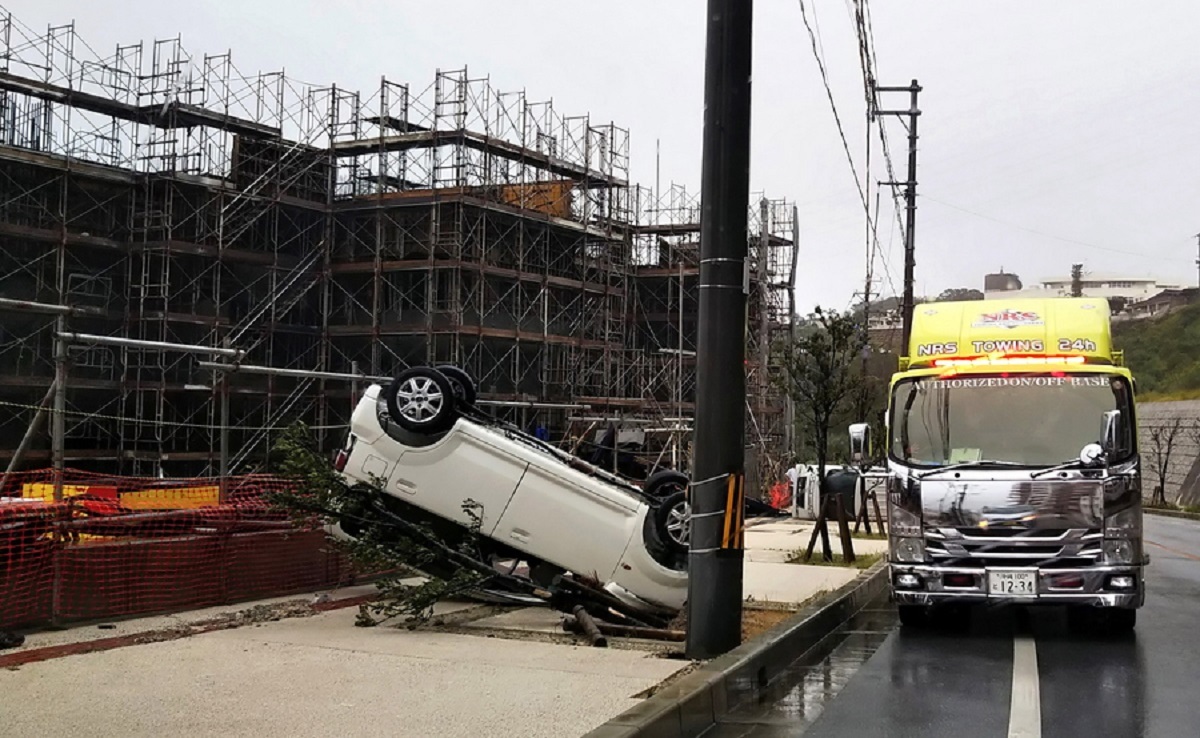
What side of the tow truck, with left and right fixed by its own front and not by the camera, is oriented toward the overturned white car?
right

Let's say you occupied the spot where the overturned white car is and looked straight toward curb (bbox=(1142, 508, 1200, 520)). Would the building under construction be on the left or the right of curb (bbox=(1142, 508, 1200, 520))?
left

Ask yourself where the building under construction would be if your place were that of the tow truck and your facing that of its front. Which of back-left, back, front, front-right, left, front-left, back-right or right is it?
back-right

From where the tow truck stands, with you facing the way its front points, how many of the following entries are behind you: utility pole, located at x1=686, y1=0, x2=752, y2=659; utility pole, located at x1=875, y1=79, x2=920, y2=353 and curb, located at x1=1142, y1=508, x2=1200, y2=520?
2

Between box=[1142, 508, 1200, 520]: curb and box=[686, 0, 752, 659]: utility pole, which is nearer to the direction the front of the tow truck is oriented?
the utility pole

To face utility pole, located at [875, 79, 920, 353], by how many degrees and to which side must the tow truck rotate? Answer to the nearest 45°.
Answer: approximately 180°

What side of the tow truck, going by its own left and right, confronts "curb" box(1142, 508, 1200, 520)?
back

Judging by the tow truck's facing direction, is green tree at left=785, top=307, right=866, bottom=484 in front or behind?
behind

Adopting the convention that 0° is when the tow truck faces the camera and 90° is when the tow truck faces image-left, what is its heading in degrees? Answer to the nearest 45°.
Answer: approximately 0°

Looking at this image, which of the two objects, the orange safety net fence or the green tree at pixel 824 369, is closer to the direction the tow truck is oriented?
the orange safety net fence

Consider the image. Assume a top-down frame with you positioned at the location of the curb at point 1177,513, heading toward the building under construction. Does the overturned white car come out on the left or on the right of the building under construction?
left
